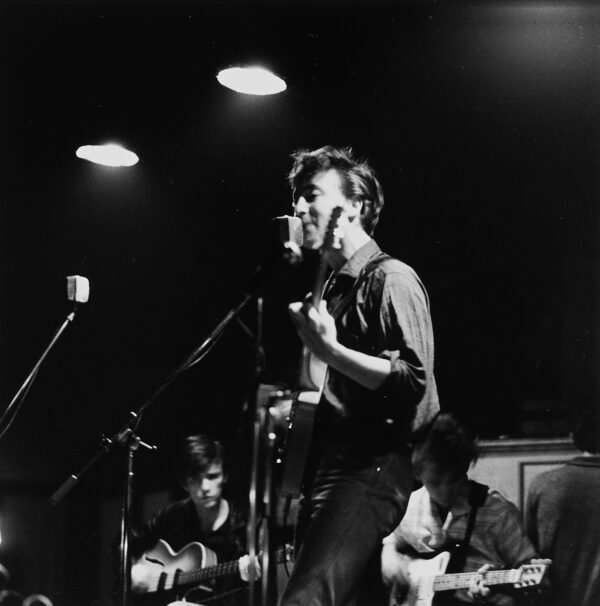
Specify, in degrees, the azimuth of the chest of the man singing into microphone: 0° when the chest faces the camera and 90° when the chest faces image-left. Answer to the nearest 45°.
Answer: approximately 90°

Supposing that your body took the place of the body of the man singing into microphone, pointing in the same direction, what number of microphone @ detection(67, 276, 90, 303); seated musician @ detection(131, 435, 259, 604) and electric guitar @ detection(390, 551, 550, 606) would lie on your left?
0

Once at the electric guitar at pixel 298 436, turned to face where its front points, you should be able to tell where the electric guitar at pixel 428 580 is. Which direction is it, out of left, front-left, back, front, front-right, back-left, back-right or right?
back-right

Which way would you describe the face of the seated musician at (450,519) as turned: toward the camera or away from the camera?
toward the camera

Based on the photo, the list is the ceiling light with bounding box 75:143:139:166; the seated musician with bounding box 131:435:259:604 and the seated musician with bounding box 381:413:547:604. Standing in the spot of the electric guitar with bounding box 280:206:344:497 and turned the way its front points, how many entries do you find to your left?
0

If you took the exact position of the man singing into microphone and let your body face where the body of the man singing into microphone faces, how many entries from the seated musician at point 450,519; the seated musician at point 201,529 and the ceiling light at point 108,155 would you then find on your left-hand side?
0

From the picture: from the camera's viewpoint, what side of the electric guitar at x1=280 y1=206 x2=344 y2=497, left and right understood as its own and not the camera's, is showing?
left

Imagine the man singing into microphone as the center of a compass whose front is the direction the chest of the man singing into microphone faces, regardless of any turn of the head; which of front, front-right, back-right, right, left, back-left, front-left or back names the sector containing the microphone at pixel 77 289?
front-right

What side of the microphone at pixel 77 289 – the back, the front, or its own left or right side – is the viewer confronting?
right
